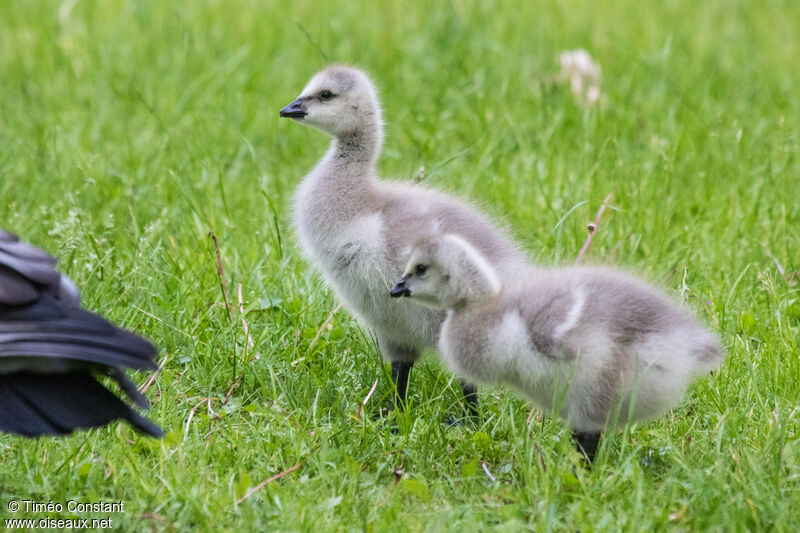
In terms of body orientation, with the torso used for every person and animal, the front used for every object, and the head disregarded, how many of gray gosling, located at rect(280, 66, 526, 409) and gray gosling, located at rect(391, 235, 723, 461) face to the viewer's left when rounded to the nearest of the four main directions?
2

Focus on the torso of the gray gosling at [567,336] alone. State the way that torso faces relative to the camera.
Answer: to the viewer's left

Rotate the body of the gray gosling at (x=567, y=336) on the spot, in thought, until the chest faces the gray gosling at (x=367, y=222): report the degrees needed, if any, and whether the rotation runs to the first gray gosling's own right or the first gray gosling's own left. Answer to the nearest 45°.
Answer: approximately 45° to the first gray gosling's own right

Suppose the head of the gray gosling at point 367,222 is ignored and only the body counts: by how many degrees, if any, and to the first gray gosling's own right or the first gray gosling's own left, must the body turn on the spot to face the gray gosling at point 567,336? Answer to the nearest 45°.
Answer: approximately 135° to the first gray gosling's own left

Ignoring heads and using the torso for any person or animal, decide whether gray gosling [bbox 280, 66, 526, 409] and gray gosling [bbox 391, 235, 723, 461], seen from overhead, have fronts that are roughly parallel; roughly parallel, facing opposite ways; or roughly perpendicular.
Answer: roughly parallel

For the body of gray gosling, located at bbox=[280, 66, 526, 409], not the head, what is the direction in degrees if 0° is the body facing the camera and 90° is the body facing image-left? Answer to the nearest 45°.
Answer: approximately 90°
